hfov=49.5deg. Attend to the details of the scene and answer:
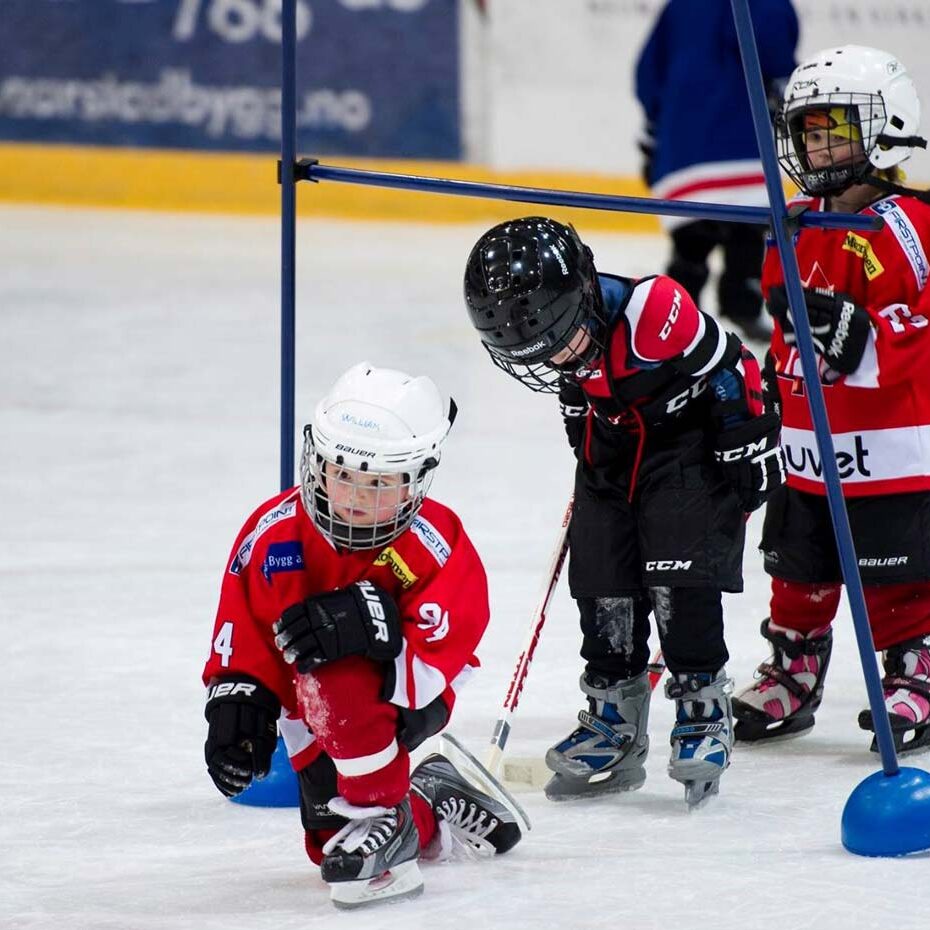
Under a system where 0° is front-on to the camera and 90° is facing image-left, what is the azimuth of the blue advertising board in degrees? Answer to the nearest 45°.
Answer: approximately 0°

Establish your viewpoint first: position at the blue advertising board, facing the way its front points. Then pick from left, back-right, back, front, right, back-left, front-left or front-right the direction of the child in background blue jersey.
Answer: front-left

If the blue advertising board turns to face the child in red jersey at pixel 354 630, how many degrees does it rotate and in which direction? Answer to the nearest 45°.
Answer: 0° — it already faces them

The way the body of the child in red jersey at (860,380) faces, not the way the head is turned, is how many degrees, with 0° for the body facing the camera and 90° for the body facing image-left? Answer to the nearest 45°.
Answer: approximately 45°

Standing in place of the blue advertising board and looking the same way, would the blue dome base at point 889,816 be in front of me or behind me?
in front

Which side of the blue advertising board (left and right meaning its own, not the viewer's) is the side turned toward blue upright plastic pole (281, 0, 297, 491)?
front

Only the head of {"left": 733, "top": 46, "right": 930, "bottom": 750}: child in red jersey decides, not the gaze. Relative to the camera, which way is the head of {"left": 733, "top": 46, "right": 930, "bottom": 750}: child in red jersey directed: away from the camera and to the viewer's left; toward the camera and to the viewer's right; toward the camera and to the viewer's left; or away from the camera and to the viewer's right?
toward the camera and to the viewer's left

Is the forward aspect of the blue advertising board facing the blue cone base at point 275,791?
yes

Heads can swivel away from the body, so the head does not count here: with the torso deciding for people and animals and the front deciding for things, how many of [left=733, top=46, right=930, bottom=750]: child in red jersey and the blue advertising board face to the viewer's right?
0

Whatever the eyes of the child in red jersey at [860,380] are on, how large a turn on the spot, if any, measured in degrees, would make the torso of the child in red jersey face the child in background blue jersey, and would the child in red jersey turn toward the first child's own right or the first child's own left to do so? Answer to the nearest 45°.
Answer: approximately 135° to the first child's own right

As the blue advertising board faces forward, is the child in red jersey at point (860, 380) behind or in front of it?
in front
